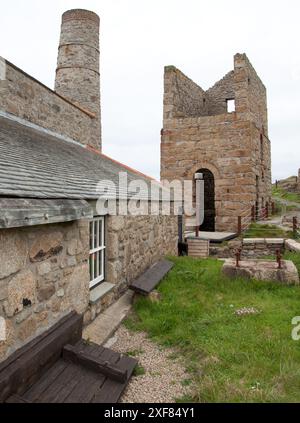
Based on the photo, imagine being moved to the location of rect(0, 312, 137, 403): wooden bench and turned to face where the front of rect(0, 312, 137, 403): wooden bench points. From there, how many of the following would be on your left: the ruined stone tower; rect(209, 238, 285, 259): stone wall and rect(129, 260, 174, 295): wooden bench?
3

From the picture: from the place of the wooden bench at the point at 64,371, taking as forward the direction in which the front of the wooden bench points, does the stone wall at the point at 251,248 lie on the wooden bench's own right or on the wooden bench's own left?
on the wooden bench's own left

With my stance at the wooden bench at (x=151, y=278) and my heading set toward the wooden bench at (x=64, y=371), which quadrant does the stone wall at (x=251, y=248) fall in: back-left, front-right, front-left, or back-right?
back-left

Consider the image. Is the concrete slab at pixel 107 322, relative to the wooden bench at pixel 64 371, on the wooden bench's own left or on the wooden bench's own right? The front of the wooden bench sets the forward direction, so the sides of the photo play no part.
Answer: on the wooden bench's own left

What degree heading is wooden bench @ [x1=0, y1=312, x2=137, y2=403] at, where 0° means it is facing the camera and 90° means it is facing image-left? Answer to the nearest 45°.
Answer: approximately 315°

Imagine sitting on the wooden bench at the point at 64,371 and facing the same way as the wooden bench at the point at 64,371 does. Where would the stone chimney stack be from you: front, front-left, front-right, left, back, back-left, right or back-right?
back-left
